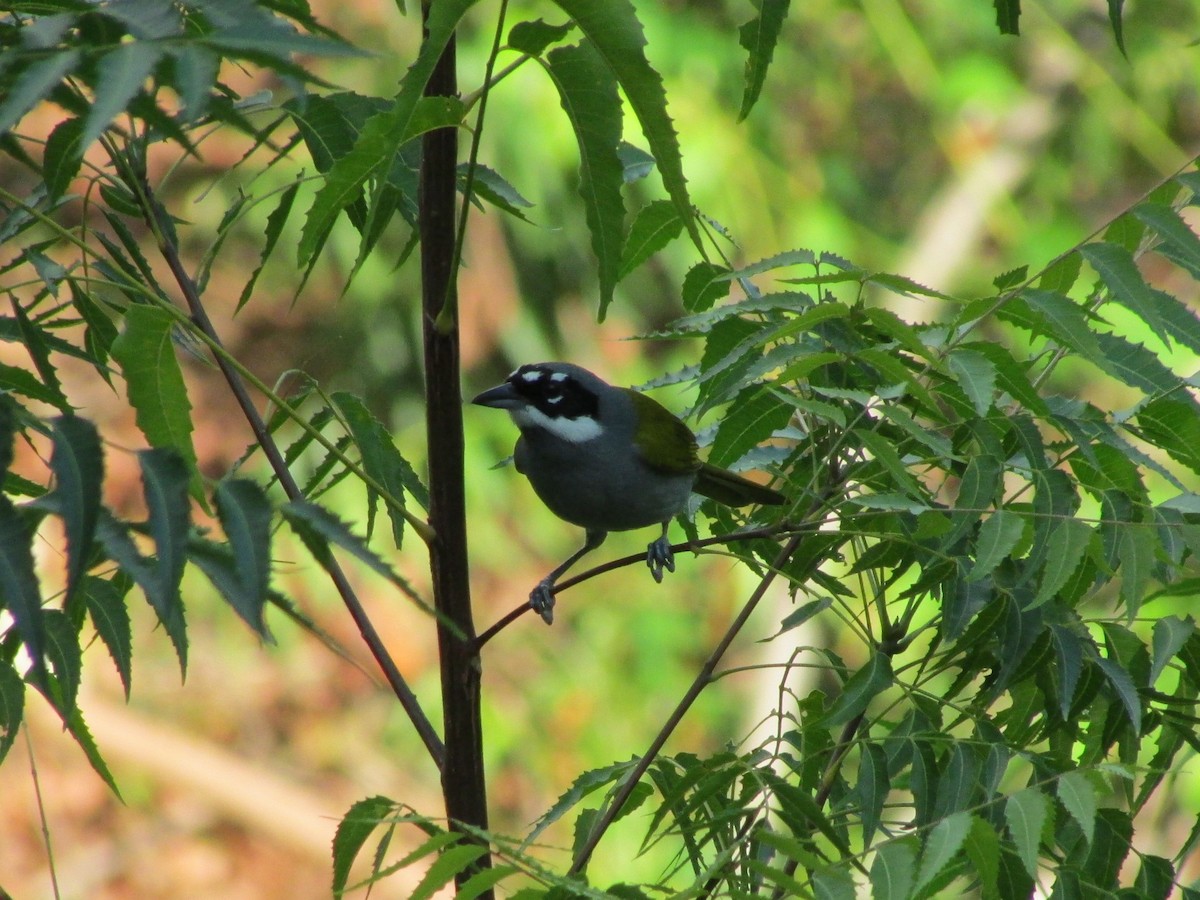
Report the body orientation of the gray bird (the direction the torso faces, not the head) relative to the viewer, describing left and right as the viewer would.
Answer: facing the viewer and to the left of the viewer
